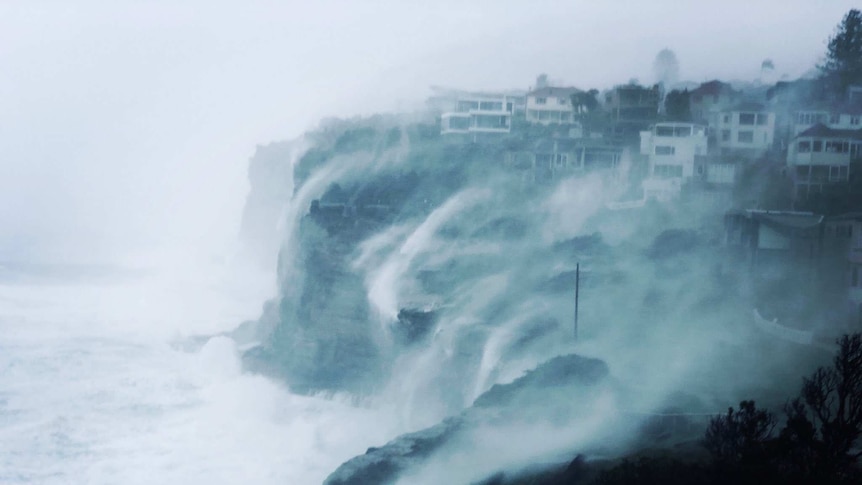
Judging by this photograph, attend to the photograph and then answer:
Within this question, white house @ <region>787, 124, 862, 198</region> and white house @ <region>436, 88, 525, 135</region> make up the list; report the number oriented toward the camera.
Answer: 2

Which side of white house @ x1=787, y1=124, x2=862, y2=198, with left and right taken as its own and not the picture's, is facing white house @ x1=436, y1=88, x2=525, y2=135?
right

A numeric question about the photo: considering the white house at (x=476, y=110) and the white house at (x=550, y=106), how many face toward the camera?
2

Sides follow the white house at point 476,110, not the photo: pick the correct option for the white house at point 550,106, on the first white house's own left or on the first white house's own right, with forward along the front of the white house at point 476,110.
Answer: on the first white house's own left

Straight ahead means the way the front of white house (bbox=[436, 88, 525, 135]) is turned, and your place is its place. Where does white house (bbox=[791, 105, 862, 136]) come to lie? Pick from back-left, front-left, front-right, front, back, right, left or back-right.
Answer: front-left

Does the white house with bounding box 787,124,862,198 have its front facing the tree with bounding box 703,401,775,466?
yes

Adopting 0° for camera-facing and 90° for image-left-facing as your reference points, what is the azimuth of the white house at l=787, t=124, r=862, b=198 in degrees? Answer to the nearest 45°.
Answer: approximately 0°

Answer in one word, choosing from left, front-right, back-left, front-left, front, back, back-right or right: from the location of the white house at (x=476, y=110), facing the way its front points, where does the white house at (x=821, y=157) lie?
front-left

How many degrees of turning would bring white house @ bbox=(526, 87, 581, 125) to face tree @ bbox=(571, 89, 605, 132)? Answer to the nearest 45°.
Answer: approximately 90° to its left

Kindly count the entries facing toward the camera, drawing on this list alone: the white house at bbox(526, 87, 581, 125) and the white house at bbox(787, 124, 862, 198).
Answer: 2

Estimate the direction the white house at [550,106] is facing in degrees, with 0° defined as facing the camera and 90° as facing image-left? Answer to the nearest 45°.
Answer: approximately 0°

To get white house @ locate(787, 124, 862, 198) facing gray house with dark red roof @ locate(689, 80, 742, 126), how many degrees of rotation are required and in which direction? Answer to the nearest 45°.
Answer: approximately 135° to its right

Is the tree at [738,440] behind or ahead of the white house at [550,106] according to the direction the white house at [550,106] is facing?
ahead
